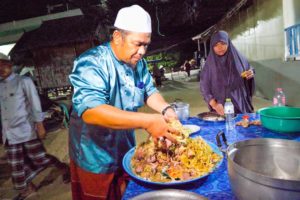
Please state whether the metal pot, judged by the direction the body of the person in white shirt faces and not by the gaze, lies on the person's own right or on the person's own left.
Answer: on the person's own left

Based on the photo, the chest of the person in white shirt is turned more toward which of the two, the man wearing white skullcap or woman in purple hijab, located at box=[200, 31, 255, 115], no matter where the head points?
the man wearing white skullcap

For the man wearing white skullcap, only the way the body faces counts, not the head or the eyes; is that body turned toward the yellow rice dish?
yes

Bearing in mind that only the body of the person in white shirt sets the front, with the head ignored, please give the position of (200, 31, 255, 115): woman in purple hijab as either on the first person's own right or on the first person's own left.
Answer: on the first person's own left

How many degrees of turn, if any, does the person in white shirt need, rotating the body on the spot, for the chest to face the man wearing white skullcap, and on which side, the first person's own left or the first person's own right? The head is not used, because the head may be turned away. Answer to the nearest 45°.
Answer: approximately 45° to the first person's own left

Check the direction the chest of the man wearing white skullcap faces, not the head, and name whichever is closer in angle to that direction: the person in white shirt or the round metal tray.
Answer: the round metal tray

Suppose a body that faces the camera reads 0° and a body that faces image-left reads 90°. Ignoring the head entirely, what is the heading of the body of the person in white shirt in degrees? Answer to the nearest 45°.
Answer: approximately 45°
